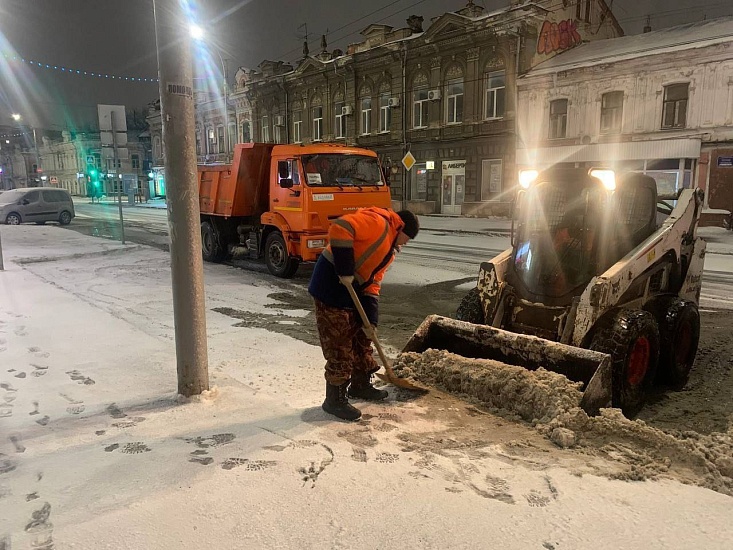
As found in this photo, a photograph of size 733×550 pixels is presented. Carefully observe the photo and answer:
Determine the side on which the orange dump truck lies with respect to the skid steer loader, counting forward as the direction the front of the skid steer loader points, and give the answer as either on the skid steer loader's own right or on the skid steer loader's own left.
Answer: on the skid steer loader's own right

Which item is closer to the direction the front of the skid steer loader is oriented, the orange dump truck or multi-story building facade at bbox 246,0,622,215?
the orange dump truck

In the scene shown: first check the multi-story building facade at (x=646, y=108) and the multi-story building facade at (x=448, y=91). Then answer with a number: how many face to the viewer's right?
0

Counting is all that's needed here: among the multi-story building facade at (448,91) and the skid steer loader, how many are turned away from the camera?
0

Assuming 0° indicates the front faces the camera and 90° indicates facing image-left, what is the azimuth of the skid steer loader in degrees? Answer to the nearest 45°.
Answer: approximately 45°

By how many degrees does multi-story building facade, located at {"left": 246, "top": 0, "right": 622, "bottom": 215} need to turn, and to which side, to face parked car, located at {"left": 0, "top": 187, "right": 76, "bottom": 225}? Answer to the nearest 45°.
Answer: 0° — it already faces it

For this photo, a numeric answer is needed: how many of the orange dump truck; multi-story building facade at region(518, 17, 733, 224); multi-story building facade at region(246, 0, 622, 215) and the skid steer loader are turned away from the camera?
0

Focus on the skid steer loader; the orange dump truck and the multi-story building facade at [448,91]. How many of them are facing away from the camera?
0

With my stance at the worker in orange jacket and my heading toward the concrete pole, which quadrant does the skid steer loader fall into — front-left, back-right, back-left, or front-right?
back-right

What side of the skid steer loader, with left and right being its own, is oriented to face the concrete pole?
front

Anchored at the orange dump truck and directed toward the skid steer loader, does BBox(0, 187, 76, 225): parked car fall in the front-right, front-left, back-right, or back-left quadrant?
back-right

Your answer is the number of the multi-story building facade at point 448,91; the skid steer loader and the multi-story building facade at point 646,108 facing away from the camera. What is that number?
0

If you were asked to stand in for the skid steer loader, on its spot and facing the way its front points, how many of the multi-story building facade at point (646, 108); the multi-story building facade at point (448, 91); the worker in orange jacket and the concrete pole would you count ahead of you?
2

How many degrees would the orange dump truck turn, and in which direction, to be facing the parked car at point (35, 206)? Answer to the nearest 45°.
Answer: approximately 180°

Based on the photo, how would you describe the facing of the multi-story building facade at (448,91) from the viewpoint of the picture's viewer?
facing the viewer and to the left of the viewer

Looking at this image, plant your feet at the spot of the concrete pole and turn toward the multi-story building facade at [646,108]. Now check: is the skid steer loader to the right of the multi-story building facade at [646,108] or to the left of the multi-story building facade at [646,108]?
right

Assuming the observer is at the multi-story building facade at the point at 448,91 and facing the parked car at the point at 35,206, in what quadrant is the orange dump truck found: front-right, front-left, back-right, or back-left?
front-left

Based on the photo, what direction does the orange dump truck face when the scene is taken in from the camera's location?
facing the viewer and to the right of the viewer

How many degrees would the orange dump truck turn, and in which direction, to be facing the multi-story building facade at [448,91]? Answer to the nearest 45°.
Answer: approximately 90° to its left
